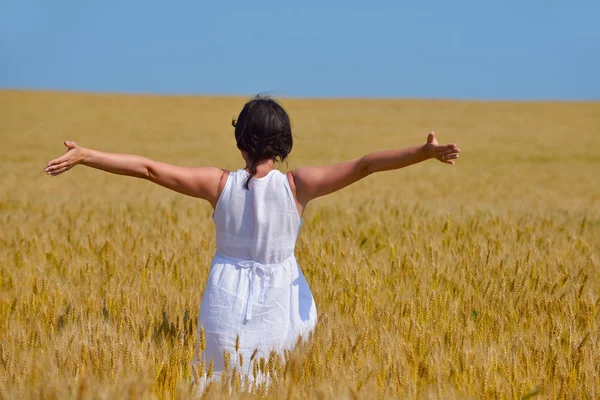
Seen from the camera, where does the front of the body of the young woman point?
away from the camera

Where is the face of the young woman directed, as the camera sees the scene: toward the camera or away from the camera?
away from the camera
